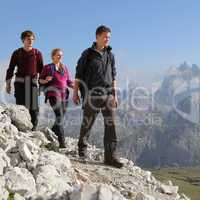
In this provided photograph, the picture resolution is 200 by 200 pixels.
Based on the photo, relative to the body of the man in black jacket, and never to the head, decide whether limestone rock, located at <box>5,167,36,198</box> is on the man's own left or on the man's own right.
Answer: on the man's own right

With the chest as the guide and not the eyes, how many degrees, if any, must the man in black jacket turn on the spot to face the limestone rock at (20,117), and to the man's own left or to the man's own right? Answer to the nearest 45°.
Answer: approximately 135° to the man's own right

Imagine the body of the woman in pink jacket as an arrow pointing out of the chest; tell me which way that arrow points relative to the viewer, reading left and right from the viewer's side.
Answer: facing the viewer and to the right of the viewer

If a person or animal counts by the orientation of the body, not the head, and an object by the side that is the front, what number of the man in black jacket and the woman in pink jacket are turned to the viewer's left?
0

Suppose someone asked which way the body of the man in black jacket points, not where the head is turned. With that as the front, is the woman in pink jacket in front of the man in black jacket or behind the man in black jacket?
behind

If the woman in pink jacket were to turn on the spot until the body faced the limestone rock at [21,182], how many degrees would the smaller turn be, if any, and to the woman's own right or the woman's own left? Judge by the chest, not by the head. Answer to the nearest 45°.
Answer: approximately 45° to the woman's own right
